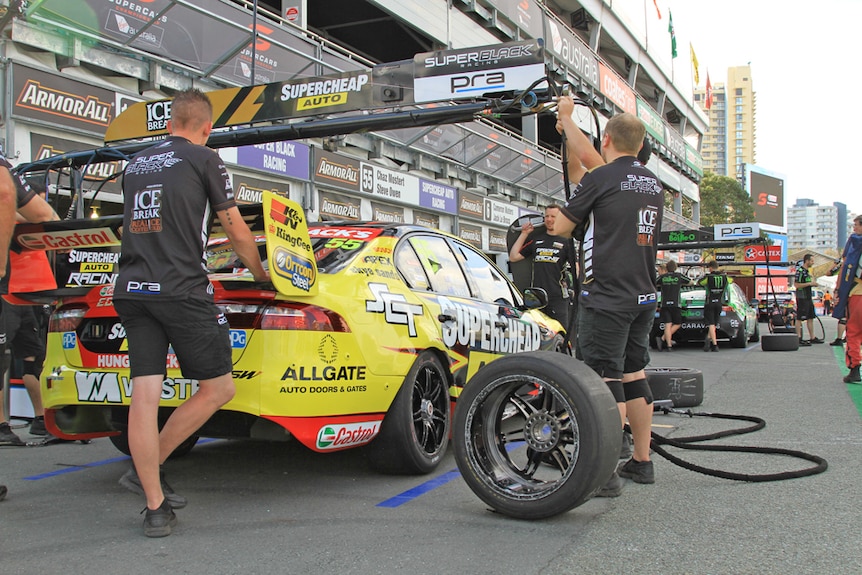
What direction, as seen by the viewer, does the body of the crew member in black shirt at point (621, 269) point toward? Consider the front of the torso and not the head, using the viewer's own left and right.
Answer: facing away from the viewer and to the left of the viewer

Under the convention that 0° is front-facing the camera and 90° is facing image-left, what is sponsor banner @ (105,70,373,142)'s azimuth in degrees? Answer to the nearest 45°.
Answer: approximately 0°

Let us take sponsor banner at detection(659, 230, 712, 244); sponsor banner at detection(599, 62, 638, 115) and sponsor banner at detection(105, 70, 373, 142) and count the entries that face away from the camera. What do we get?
0

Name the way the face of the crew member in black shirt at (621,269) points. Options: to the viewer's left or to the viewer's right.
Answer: to the viewer's left

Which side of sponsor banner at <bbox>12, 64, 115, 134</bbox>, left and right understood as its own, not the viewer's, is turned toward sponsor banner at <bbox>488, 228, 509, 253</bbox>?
left

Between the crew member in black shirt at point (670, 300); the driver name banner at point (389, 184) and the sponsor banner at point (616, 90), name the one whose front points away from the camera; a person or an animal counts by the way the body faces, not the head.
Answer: the crew member in black shirt

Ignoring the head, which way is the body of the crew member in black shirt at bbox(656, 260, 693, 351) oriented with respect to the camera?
away from the camera

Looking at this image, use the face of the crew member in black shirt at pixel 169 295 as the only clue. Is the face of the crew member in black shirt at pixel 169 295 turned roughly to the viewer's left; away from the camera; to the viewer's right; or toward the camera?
away from the camera

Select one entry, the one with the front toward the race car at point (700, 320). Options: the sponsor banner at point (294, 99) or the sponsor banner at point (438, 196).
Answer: the sponsor banner at point (438, 196)

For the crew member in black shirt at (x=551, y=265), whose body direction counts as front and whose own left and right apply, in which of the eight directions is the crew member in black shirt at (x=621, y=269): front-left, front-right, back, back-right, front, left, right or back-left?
front

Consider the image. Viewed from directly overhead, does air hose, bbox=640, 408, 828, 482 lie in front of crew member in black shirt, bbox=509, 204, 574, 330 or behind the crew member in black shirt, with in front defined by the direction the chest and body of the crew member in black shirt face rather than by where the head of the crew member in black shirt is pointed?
in front

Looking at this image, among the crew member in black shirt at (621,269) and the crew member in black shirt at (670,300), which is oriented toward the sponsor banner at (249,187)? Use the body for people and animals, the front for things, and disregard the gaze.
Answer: the crew member in black shirt at (621,269)

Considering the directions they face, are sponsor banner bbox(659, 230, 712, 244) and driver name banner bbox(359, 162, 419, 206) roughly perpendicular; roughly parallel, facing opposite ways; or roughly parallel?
roughly perpendicular

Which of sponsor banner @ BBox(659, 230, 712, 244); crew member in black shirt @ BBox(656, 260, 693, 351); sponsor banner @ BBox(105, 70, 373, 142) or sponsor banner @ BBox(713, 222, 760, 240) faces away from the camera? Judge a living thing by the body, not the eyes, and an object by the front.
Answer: the crew member in black shirt

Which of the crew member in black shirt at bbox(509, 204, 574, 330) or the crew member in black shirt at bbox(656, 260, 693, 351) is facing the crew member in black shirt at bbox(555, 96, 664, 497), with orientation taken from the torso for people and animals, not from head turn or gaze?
the crew member in black shirt at bbox(509, 204, 574, 330)

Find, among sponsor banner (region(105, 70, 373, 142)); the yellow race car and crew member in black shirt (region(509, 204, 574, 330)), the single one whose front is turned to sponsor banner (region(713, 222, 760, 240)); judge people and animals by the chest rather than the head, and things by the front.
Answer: the yellow race car

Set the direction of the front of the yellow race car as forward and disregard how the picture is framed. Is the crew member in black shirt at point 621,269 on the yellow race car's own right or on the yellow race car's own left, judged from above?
on the yellow race car's own right

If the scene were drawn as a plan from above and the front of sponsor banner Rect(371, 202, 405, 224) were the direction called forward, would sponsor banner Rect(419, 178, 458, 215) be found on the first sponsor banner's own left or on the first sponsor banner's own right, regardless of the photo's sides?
on the first sponsor banner's own left

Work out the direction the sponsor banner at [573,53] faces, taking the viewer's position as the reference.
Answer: facing the viewer and to the right of the viewer

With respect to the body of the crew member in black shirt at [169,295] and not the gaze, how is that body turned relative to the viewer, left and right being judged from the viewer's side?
facing away from the viewer and to the right of the viewer

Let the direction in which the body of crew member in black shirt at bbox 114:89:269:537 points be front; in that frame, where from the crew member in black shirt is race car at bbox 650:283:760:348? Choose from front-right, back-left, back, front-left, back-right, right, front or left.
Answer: front
